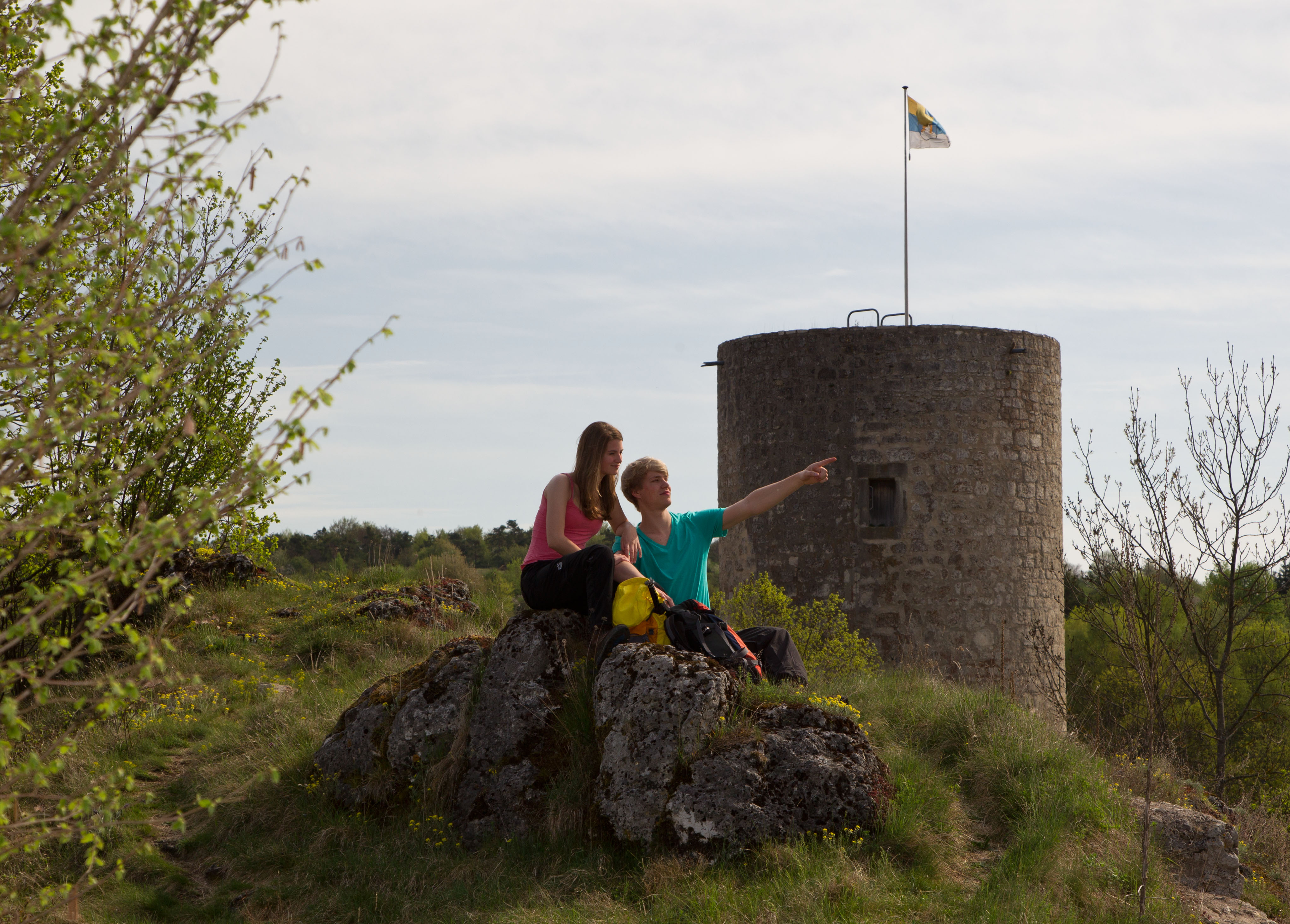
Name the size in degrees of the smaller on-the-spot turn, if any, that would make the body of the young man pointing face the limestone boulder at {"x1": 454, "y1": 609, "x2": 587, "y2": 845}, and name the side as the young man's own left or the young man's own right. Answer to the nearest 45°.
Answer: approximately 90° to the young man's own right

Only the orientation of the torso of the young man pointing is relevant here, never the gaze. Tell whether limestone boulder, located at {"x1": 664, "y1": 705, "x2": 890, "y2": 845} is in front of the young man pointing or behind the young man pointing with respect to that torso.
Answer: in front

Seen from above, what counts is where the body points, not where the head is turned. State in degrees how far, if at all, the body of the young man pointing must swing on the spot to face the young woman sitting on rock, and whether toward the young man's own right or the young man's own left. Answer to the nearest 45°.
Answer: approximately 90° to the young man's own right

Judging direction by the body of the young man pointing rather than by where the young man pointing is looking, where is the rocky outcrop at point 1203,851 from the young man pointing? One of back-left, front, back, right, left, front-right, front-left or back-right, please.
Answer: front-left

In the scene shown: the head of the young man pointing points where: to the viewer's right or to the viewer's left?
to the viewer's right

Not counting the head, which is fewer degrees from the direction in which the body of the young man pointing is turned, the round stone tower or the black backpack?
the black backpack

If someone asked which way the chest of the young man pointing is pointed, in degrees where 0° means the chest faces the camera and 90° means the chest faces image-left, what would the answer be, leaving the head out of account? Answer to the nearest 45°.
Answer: approximately 315°

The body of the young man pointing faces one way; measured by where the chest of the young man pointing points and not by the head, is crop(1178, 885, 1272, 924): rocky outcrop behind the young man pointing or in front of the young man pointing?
in front

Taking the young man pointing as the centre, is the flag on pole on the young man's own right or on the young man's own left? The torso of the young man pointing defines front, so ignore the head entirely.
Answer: on the young man's own left

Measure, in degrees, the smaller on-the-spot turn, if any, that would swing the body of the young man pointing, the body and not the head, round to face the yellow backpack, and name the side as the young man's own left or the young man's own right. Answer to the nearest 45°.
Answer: approximately 45° to the young man's own right
